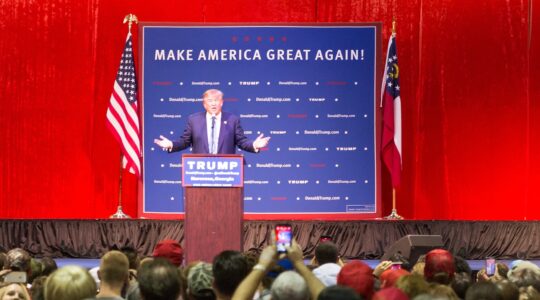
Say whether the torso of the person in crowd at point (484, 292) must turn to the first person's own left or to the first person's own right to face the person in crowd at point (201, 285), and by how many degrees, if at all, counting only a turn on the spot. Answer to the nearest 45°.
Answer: approximately 90° to the first person's own left

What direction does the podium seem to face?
toward the camera

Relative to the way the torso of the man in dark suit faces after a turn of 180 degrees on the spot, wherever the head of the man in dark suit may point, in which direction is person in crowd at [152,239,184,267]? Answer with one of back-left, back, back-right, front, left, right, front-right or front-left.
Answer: back

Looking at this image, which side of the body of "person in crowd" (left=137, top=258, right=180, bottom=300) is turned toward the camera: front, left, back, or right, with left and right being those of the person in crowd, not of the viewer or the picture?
back

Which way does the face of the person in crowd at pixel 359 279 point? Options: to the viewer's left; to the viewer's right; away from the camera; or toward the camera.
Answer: away from the camera

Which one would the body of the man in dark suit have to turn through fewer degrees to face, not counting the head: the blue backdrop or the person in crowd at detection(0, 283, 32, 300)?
the person in crowd

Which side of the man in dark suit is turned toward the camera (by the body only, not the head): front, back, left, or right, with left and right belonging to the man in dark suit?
front

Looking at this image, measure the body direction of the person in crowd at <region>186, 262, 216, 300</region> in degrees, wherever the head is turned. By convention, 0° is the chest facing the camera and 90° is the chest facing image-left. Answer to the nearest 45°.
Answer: approximately 180°

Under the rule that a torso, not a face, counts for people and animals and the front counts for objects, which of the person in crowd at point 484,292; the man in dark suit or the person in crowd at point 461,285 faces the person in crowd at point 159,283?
the man in dark suit

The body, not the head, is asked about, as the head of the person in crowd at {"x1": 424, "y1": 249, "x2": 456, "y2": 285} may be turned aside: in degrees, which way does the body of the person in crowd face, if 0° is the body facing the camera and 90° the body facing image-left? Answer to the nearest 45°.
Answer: approximately 180°

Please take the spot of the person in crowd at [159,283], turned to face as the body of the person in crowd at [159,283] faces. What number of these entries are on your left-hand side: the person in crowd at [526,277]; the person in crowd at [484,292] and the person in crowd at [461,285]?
0

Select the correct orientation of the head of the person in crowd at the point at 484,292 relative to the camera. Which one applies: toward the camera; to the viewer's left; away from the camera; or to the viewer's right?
away from the camera

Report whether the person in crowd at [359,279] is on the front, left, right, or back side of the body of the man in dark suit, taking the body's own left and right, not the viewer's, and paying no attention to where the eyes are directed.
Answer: front

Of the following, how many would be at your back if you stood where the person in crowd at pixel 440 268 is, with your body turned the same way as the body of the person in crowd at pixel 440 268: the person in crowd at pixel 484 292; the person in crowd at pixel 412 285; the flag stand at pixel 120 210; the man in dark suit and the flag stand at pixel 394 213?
2

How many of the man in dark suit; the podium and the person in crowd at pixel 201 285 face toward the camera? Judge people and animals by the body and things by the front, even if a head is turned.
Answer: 2

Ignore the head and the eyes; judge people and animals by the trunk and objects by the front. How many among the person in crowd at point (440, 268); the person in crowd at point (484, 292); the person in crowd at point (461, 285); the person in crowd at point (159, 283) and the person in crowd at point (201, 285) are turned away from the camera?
5

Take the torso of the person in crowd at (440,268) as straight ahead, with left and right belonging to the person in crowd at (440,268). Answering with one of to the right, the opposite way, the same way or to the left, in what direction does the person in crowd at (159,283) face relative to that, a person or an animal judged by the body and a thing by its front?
the same way

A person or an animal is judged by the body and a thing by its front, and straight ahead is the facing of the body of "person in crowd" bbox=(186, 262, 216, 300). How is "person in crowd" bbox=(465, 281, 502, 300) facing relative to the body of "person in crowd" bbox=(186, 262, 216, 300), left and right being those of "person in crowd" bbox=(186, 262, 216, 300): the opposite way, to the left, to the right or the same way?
the same way

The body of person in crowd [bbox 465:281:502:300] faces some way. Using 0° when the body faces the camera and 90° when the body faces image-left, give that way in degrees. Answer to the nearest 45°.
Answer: approximately 180°

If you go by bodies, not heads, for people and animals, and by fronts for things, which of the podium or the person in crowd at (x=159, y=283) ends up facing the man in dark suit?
the person in crowd

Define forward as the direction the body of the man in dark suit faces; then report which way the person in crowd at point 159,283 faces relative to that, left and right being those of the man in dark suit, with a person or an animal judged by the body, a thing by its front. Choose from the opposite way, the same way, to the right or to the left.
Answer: the opposite way

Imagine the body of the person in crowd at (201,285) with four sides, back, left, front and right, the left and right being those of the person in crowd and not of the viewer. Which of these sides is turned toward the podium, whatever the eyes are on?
front
